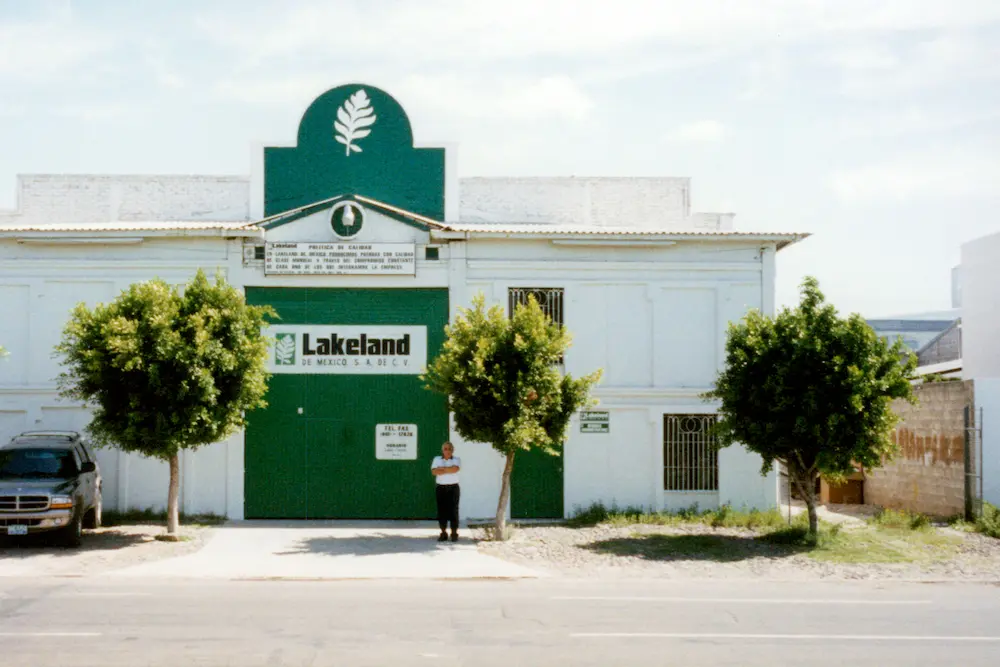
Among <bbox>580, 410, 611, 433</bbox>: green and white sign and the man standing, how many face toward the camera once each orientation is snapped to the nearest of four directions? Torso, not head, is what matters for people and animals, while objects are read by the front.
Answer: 2

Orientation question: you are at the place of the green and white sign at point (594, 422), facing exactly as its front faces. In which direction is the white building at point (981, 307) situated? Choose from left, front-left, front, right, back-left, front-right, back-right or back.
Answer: back-left

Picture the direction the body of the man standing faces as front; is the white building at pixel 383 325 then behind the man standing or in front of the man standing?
behind

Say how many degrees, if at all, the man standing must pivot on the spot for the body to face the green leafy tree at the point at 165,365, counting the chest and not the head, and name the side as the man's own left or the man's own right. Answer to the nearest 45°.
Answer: approximately 90° to the man's own right

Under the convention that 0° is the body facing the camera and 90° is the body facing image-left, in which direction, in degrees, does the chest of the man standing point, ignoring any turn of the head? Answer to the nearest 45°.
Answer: approximately 0°

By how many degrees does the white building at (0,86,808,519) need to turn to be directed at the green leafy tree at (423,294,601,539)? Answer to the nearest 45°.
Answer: approximately 45° to its left

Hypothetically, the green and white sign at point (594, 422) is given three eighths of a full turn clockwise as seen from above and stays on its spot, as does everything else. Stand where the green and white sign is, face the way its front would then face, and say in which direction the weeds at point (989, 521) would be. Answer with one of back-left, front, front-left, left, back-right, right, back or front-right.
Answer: back-right

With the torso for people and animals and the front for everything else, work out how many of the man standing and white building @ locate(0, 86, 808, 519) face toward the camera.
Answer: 2

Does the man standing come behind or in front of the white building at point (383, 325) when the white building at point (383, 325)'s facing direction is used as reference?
in front

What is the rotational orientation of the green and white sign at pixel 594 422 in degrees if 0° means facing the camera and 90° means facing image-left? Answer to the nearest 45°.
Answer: approximately 0°

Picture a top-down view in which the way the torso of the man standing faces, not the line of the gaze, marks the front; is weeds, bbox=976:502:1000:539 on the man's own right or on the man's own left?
on the man's own left

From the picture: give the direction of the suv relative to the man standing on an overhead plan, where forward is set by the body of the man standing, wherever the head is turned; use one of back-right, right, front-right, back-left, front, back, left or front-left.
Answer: right
